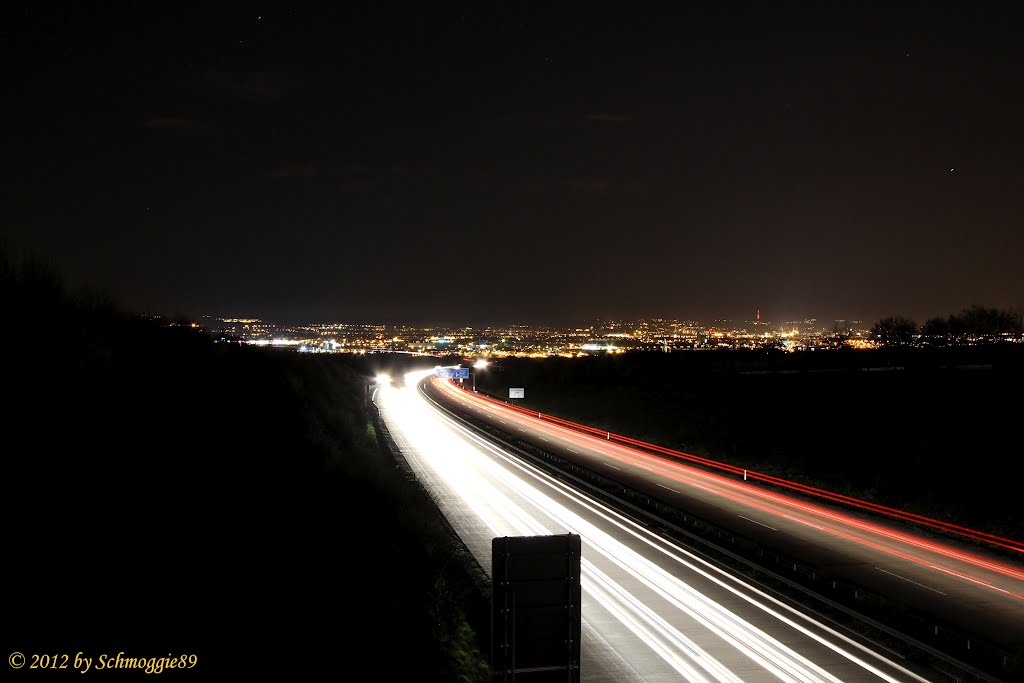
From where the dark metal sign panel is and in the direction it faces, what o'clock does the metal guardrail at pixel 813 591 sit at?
The metal guardrail is roughly at 1 o'clock from the dark metal sign panel.

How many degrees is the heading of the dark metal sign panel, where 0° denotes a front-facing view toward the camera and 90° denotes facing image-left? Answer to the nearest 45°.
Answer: approximately 180°
